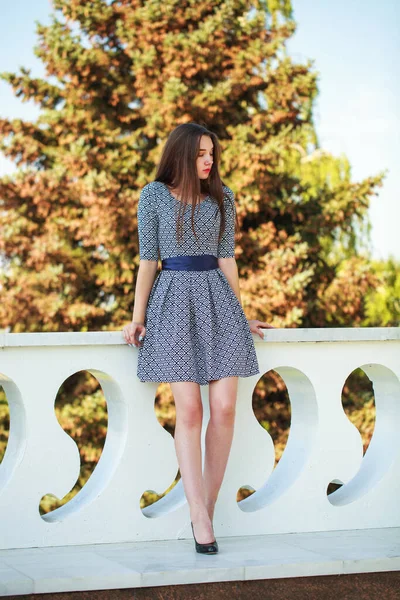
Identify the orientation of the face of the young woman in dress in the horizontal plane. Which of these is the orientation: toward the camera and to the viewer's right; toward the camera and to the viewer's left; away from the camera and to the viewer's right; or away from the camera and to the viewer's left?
toward the camera and to the viewer's right

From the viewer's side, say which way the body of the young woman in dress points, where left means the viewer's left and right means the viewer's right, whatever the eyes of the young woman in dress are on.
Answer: facing the viewer

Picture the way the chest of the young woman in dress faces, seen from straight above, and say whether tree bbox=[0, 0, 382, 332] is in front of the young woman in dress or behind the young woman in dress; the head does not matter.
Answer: behind
